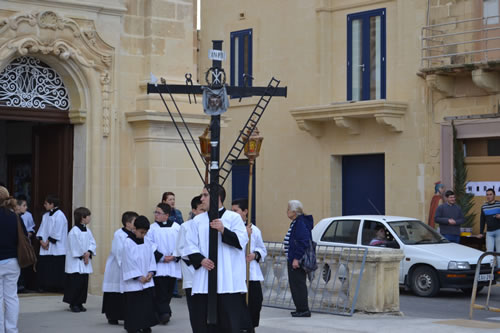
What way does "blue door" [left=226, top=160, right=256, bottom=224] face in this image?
toward the camera

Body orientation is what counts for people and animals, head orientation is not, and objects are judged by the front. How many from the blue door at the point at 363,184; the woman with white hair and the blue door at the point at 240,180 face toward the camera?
2

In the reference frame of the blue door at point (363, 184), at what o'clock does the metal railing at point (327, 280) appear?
The metal railing is roughly at 12 o'clock from the blue door.

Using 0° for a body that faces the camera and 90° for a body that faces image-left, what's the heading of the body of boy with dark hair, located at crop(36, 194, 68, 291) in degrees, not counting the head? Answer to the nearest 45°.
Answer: approximately 45°

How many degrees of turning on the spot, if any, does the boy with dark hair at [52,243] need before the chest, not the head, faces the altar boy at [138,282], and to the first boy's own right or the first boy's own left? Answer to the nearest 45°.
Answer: approximately 45° to the first boy's own left

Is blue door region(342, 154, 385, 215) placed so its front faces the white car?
yes

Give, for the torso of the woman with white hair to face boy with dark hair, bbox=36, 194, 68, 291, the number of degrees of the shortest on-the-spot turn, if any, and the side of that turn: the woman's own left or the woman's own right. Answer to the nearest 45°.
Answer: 0° — they already face them

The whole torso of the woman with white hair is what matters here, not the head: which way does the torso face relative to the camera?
to the viewer's left

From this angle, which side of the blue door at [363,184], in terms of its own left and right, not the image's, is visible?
front

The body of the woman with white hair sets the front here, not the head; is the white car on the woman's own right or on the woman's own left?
on the woman's own right

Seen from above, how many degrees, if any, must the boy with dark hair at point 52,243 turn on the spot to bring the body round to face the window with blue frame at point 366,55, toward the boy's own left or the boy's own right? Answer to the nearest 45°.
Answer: approximately 180°
